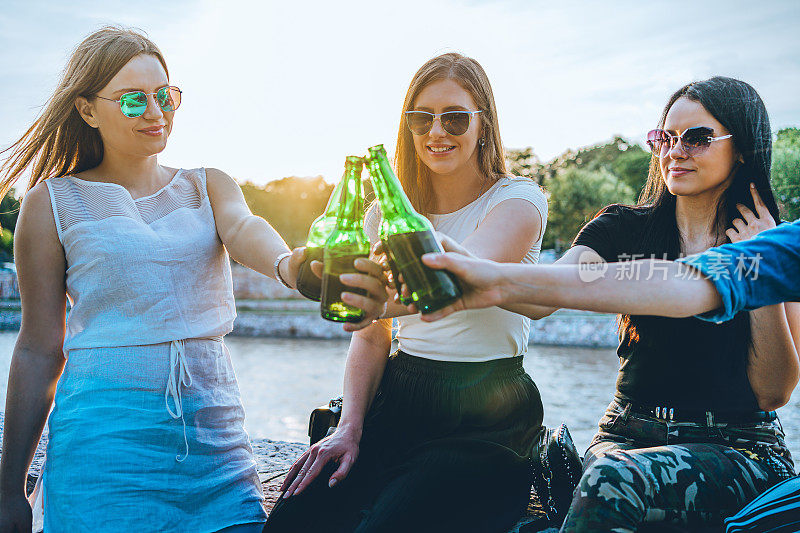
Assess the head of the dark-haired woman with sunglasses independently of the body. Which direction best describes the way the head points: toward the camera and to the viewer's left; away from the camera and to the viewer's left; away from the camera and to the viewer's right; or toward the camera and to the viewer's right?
toward the camera and to the viewer's left

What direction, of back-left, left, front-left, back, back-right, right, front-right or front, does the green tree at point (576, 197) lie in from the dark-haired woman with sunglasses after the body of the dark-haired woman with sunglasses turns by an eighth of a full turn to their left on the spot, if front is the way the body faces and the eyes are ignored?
back

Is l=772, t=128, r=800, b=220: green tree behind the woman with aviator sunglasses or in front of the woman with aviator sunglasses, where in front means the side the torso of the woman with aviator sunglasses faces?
behind

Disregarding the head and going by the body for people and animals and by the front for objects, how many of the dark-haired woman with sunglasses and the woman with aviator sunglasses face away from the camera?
0

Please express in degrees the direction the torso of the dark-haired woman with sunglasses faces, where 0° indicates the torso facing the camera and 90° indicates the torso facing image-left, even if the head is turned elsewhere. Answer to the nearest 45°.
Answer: approximately 45°

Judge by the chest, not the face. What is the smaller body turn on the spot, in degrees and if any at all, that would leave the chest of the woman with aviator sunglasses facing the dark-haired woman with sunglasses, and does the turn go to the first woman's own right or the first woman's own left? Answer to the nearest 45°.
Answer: approximately 135° to the first woman's own left

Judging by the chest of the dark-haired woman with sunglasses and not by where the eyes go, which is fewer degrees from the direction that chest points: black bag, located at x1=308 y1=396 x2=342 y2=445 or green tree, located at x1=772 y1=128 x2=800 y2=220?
the black bag

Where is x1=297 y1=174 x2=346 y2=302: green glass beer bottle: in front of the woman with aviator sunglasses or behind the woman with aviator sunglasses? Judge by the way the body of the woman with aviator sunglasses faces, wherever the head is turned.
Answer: in front

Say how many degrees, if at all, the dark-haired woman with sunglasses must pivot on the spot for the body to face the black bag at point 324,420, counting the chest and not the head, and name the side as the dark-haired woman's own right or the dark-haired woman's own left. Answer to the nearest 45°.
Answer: approximately 45° to the dark-haired woman's own right

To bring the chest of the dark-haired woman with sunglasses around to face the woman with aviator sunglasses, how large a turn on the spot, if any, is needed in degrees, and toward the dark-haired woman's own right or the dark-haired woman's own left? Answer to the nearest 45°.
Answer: approximately 45° to the dark-haired woman's own right
